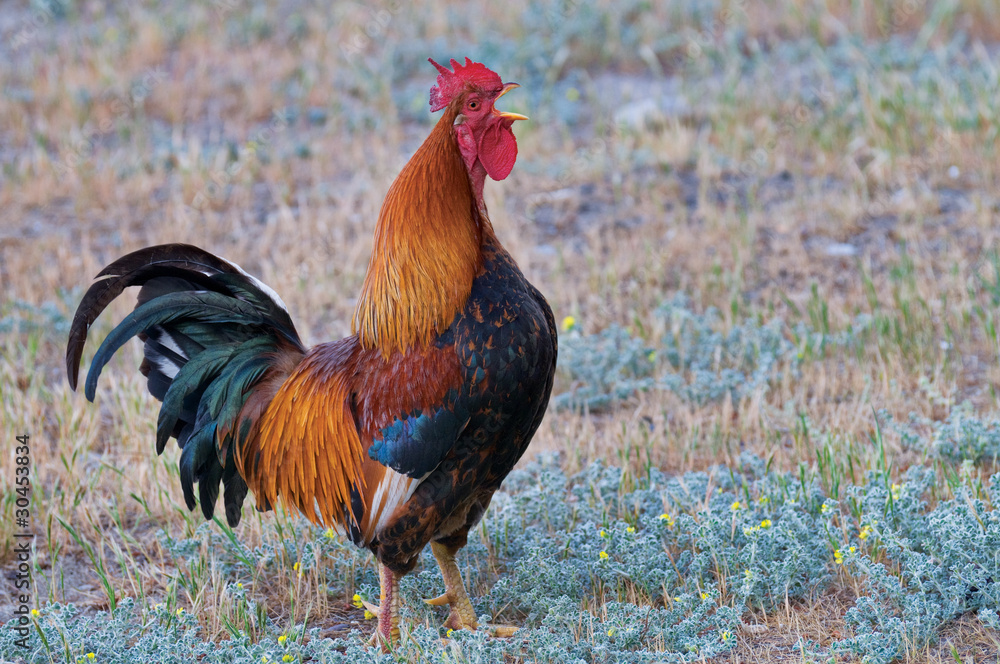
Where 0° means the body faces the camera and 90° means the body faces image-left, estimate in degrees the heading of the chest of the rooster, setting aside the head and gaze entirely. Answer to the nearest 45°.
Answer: approximately 270°
